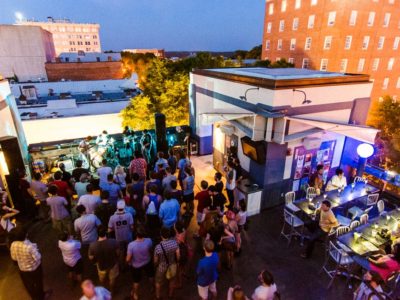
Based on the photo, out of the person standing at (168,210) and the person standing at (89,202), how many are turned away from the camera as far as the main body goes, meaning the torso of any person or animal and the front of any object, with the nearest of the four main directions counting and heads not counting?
2

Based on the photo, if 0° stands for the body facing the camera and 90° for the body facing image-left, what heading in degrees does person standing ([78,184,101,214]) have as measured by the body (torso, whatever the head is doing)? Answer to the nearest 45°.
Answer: approximately 180°

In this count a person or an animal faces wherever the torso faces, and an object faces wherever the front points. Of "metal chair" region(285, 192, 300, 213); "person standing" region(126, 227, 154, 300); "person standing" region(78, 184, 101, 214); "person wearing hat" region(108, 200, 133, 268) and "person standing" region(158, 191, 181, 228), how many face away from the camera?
4

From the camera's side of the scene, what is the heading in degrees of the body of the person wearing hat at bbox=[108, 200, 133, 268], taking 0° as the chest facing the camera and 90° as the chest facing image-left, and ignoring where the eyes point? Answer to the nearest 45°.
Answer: approximately 180°

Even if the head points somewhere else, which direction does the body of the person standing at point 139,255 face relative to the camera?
away from the camera

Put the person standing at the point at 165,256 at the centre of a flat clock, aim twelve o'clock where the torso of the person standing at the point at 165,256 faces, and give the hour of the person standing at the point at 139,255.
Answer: the person standing at the point at 139,255 is roughly at 10 o'clock from the person standing at the point at 165,256.

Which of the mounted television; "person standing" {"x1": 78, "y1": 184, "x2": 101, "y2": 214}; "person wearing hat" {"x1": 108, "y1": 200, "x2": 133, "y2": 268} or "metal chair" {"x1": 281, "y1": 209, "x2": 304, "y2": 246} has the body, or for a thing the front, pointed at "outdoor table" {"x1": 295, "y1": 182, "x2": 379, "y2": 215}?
the metal chair

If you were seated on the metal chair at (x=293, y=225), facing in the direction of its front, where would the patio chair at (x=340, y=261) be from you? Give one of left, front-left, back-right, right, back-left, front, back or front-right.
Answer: right

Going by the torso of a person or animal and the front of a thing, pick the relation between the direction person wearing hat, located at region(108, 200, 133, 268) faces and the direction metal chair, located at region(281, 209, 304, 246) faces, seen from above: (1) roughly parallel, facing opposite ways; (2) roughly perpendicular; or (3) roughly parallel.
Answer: roughly perpendicular

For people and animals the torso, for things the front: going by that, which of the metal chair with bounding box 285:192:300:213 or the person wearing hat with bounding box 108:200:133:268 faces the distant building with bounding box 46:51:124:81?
the person wearing hat

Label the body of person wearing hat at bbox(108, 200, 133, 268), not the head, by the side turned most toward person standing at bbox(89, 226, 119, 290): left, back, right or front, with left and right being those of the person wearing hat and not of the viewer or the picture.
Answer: back

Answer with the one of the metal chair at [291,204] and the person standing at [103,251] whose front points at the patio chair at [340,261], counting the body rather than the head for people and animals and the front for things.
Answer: the metal chair

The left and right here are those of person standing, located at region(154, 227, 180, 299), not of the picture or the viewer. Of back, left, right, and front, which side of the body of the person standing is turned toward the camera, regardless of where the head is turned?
back

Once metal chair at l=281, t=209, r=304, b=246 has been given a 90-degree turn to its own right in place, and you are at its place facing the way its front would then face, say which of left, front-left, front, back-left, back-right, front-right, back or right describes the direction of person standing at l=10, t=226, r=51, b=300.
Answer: right

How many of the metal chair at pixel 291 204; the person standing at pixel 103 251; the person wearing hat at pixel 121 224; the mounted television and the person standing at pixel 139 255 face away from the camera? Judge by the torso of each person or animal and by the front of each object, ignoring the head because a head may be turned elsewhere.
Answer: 3

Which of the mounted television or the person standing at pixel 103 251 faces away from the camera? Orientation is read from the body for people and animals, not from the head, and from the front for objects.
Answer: the person standing
